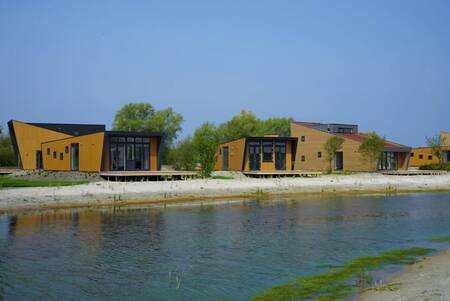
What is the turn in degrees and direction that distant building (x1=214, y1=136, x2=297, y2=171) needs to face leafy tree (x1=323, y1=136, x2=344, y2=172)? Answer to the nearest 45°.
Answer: approximately 90° to its left

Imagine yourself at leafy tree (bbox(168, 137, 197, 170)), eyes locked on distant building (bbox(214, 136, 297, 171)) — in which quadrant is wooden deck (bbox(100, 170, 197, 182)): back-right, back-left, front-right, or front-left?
back-right

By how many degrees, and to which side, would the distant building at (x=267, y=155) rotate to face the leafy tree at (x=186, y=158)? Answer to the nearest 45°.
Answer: approximately 135° to its right

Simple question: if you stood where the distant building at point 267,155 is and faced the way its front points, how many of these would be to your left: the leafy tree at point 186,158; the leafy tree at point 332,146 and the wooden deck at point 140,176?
1

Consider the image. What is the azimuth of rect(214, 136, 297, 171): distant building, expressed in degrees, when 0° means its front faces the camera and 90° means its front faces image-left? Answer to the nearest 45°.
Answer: approximately 315°

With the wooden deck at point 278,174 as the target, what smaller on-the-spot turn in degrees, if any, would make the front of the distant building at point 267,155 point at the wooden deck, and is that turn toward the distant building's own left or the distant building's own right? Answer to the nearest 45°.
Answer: approximately 45° to the distant building's own right

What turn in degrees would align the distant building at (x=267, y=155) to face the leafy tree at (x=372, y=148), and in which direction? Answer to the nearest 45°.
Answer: approximately 45° to its left

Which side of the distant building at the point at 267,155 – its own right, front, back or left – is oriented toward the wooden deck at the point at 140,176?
right

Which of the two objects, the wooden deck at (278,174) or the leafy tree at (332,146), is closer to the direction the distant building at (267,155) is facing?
the wooden deck
